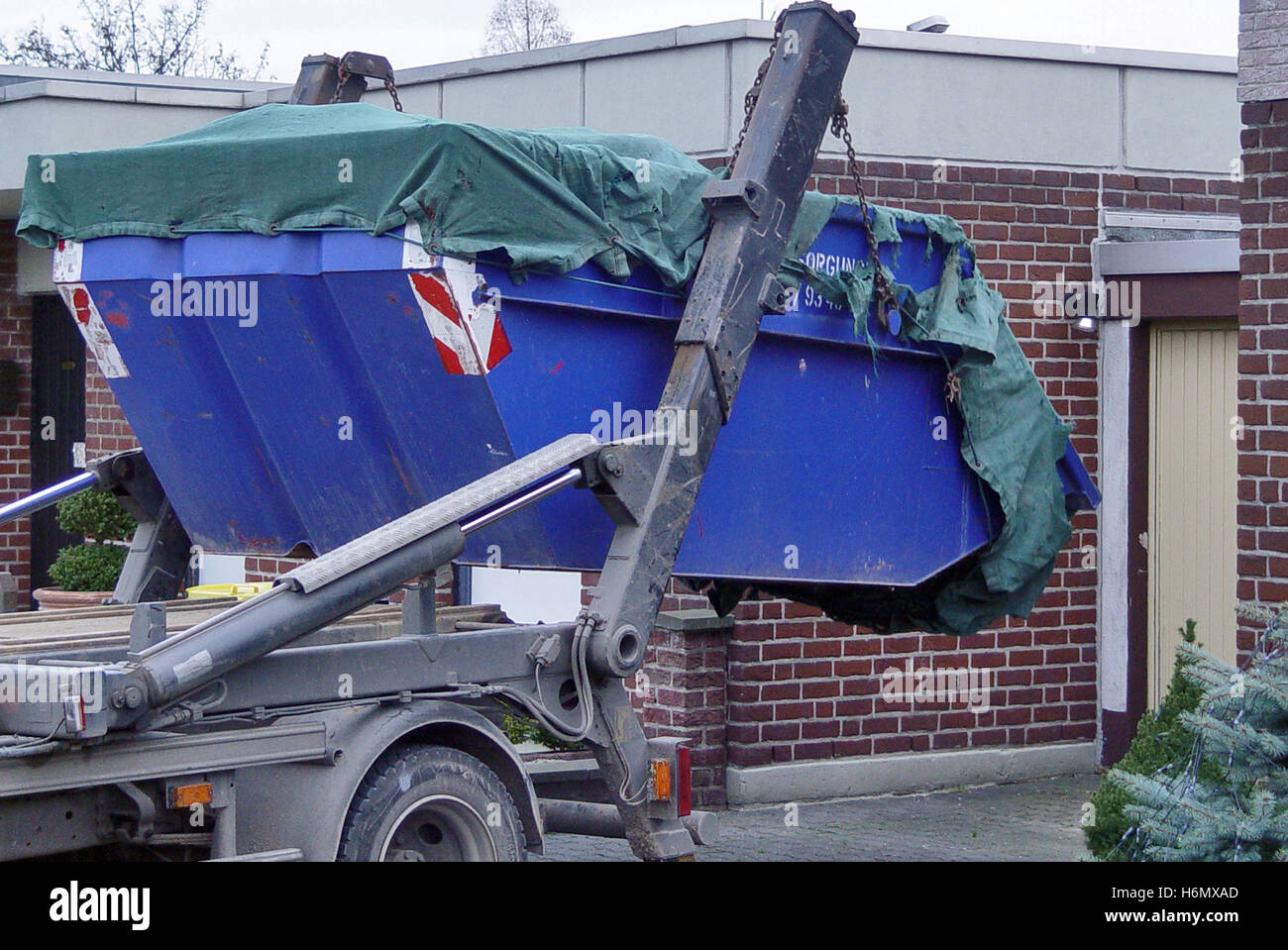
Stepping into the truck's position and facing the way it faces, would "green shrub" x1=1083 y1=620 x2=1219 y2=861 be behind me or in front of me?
behind

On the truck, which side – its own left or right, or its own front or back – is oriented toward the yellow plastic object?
right

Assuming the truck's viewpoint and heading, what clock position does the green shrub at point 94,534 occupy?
The green shrub is roughly at 4 o'clock from the truck.

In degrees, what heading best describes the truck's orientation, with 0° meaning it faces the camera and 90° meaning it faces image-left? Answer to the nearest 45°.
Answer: approximately 45°

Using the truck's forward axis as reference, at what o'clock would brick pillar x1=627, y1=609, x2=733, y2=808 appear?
The brick pillar is roughly at 5 o'clock from the truck.

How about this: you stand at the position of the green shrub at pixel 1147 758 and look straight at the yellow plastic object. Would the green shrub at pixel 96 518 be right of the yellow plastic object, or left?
right

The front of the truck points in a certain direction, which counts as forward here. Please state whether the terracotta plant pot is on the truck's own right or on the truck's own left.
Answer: on the truck's own right

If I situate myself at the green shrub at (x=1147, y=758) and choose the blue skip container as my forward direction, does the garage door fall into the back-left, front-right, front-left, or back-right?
back-right

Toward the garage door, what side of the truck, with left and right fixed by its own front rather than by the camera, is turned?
back

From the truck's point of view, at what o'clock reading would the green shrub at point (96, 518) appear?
The green shrub is roughly at 4 o'clock from the truck.

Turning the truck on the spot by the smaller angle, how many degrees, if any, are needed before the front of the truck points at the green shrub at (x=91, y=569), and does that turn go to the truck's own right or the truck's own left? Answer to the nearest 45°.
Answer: approximately 135° to the truck's own right
